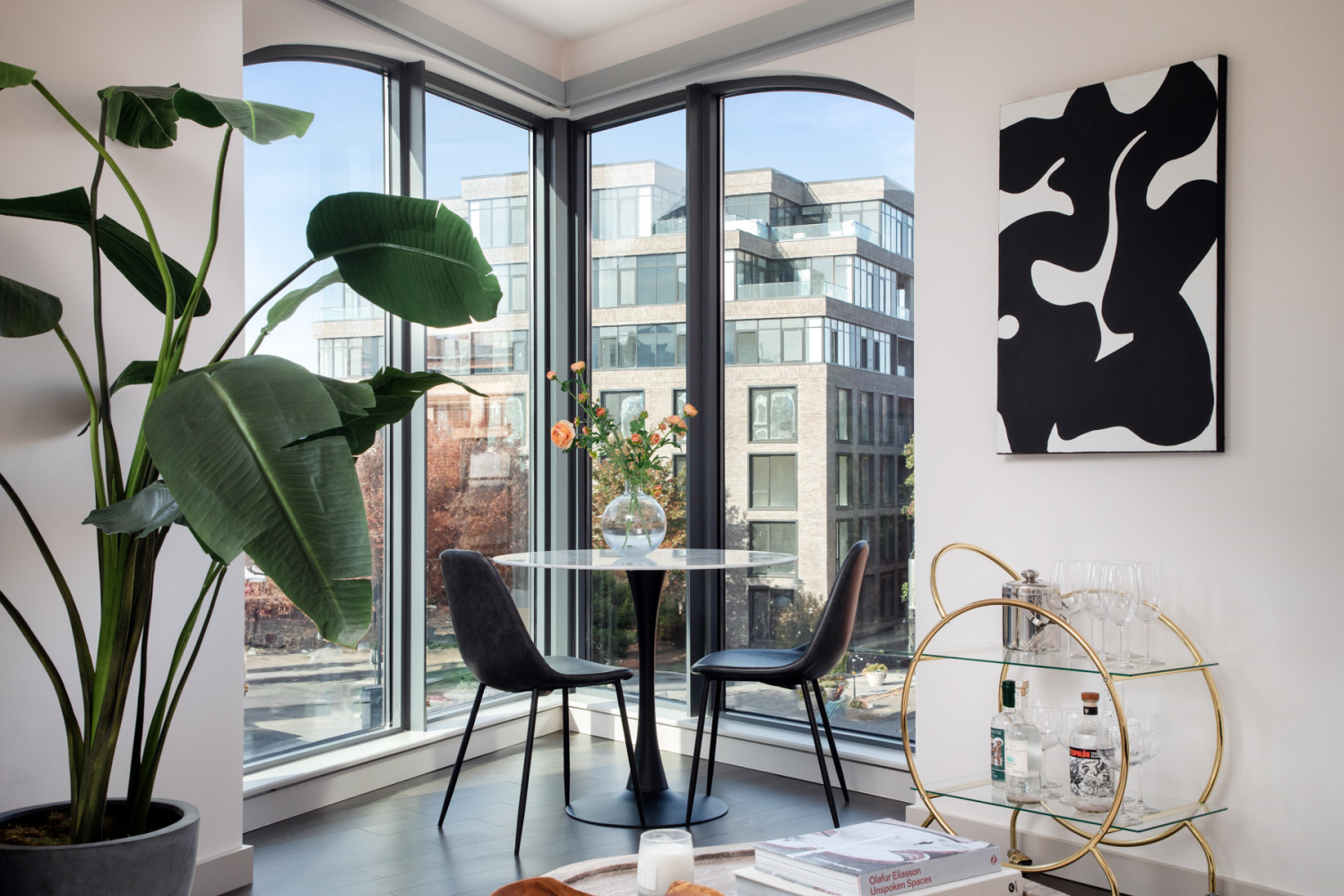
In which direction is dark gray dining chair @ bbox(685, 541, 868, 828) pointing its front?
to the viewer's left

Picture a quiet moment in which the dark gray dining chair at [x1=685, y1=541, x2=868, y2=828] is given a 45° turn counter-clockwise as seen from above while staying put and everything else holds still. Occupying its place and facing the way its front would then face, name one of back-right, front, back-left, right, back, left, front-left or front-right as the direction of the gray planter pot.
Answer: front

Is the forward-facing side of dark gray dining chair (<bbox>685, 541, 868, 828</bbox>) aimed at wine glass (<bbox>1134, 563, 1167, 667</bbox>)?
no

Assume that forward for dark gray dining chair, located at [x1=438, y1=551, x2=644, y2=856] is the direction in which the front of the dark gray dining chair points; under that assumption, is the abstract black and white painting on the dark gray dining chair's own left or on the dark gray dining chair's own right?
on the dark gray dining chair's own right

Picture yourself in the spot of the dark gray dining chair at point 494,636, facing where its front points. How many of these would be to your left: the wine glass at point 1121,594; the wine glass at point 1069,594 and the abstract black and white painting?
0

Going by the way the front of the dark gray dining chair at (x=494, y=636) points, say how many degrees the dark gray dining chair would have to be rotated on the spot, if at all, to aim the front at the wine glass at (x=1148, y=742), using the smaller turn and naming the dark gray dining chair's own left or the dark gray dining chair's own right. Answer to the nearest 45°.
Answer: approximately 90° to the dark gray dining chair's own right

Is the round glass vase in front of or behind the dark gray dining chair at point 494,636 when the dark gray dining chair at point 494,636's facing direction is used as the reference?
in front

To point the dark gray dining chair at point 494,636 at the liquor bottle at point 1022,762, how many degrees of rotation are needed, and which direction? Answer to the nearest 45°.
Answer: approximately 90° to its right

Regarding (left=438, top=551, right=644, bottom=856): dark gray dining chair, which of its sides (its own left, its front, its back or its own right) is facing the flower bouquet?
front

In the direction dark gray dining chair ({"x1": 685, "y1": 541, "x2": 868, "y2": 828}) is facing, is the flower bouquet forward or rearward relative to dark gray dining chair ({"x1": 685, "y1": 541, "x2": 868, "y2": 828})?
forward

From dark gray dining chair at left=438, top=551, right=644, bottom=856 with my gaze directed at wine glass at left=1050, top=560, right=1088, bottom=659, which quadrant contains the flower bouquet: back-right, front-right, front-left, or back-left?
front-left

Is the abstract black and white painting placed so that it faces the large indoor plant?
yes

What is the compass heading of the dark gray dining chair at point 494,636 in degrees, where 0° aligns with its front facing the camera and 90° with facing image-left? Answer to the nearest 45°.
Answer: approximately 225°
